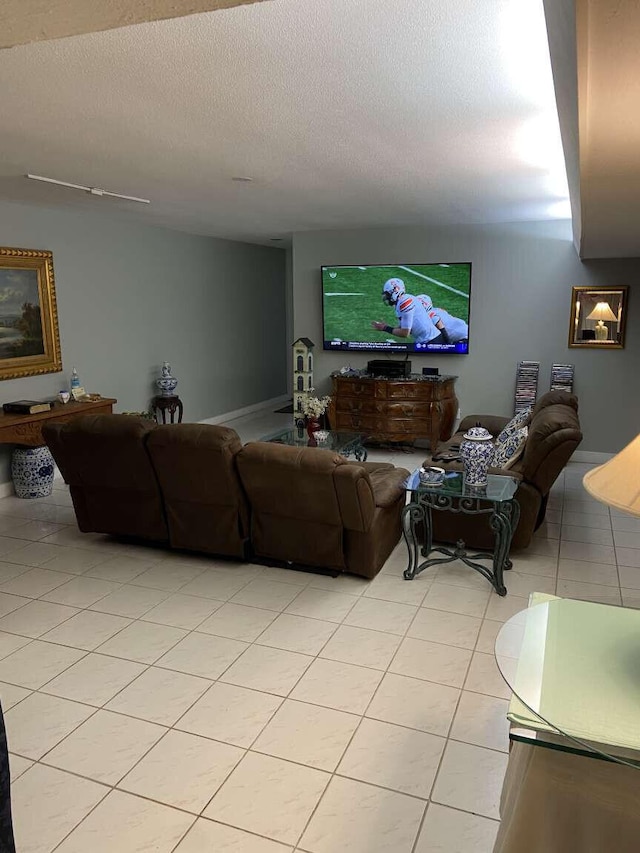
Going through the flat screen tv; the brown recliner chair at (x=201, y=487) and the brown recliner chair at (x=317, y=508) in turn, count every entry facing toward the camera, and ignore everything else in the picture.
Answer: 1

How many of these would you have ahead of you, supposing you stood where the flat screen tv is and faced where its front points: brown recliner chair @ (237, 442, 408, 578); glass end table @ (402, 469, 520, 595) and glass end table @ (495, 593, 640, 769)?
3

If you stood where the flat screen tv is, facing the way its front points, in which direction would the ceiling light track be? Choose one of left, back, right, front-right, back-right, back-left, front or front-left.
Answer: front-right

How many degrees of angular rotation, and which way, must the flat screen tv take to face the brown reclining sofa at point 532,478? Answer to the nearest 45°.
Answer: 0° — it already faces it

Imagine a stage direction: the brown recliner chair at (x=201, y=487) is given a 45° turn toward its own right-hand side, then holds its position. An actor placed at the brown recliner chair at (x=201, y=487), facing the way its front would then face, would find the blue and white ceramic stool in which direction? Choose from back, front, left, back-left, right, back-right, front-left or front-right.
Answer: back-left

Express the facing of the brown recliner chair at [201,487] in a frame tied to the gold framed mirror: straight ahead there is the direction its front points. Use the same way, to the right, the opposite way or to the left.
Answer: the opposite way

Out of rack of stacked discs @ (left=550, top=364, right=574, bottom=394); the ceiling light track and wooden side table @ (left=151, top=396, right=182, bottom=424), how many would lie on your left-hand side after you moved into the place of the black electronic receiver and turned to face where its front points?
1

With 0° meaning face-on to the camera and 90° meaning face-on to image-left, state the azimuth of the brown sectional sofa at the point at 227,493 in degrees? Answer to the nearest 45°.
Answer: approximately 225°

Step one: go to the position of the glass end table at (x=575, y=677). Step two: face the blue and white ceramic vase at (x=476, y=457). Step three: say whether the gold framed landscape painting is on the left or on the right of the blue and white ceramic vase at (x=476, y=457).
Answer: left

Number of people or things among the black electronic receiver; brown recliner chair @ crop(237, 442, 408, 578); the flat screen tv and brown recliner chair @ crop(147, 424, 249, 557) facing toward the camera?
2

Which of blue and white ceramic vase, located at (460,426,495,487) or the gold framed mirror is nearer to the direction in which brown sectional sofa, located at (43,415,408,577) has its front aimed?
the gold framed mirror

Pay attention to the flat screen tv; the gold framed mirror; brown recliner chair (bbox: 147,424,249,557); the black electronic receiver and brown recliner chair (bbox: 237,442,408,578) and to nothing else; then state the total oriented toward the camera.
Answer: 3
